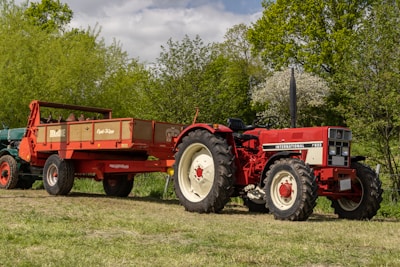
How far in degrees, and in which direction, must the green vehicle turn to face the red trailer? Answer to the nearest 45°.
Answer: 0° — it already faces it

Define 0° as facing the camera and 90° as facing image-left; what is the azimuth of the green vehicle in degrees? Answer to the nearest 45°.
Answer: approximately 315°

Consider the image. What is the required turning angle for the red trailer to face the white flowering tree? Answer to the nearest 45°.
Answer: approximately 90° to its left

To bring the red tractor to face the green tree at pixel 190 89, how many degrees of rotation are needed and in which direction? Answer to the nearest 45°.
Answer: approximately 135° to its left

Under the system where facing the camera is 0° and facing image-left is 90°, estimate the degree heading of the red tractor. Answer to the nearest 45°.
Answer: approximately 315°

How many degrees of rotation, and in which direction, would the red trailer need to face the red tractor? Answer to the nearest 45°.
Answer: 0° — it already faces it

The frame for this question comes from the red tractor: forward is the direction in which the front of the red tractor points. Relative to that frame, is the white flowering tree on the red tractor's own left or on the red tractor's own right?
on the red tractor's own left

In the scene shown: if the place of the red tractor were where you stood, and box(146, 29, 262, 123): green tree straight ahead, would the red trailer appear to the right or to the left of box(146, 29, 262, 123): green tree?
left
